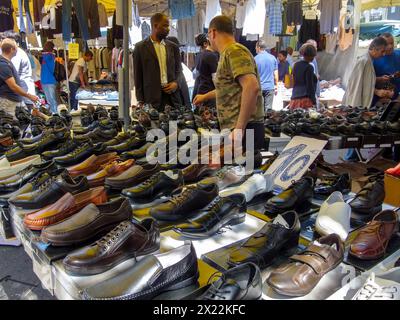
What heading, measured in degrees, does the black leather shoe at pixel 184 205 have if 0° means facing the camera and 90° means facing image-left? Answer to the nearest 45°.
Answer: approximately 45°

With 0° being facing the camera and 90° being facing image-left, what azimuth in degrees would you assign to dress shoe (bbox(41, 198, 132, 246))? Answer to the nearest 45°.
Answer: approximately 45°

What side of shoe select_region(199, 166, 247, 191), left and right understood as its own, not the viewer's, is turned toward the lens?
left

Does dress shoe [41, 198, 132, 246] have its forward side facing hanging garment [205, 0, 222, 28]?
no

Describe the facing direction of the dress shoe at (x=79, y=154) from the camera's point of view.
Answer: facing the viewer and to the left of the viewer

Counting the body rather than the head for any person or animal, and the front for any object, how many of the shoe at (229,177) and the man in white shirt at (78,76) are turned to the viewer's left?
1

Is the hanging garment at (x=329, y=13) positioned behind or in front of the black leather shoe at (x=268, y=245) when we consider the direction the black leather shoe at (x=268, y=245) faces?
behind

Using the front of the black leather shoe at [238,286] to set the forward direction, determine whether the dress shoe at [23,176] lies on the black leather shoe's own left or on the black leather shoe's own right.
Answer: on the black leather shoe's own right

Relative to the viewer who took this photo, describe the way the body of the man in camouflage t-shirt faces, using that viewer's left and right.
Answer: facing to the left of the viewer

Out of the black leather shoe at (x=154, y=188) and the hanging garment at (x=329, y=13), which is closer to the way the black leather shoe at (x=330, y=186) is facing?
the black leather shoe

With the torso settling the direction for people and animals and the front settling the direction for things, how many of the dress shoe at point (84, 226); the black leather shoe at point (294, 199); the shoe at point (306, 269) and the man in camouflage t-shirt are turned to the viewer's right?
0

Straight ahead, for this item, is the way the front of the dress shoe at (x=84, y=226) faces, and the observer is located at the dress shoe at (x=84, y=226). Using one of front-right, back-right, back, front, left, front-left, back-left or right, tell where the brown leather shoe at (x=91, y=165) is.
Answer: back-right

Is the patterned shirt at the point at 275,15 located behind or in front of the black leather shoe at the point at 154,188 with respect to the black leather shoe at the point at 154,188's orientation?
behind
